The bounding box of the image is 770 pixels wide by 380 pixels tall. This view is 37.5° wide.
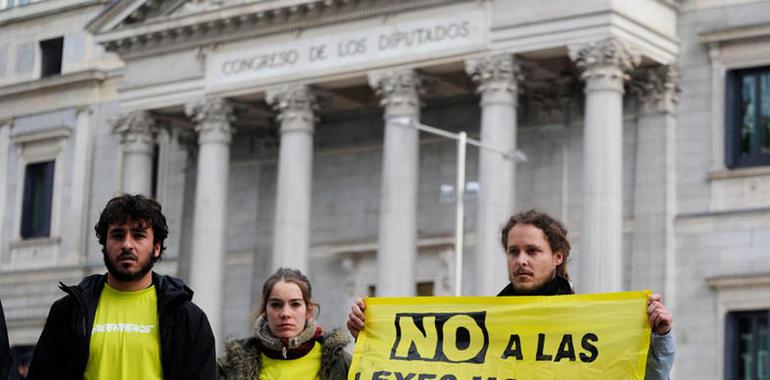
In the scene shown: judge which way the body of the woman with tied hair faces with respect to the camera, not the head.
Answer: toward the camera

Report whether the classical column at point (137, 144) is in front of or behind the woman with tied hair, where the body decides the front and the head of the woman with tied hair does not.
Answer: behind

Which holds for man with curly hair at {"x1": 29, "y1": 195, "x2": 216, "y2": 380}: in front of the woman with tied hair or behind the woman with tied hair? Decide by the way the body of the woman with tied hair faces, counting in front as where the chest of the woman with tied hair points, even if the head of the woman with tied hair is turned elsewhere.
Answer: in front

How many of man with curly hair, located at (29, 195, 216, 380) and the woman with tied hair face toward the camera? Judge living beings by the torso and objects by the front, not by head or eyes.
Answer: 2

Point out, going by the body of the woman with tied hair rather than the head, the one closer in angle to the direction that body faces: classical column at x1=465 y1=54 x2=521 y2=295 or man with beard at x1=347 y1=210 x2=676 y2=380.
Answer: the man with beard

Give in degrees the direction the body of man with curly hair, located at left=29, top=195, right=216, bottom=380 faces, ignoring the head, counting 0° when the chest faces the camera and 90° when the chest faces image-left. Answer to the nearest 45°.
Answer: approximately 0°

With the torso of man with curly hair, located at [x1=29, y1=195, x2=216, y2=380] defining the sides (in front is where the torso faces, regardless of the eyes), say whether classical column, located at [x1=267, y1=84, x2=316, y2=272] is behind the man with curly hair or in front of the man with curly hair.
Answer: behind

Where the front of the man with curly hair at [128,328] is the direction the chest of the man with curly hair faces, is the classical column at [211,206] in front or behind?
behind

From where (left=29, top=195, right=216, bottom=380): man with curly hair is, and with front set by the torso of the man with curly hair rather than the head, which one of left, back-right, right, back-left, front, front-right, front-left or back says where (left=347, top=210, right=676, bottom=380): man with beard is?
left

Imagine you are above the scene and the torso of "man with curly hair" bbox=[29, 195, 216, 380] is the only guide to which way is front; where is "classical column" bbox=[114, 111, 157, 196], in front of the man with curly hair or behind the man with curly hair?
behind

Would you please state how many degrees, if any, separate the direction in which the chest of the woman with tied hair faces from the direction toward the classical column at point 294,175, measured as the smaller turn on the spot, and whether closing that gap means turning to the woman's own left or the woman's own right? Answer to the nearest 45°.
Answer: approximately 180°
